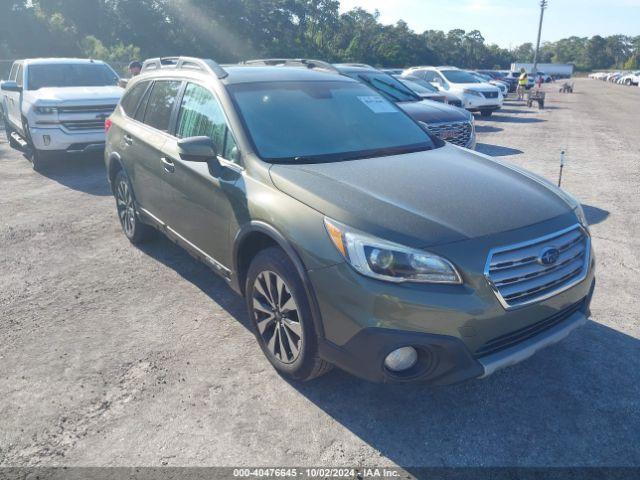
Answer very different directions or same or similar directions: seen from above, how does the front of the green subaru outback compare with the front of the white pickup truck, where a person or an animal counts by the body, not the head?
same or similar directions

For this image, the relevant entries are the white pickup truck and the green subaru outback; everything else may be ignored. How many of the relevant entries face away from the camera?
0

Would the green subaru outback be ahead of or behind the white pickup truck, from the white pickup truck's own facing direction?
ahead

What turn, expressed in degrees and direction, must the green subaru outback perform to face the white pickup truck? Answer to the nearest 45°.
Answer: approximately 180°

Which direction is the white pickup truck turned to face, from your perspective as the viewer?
facing the viewer and to the right of the viewer
